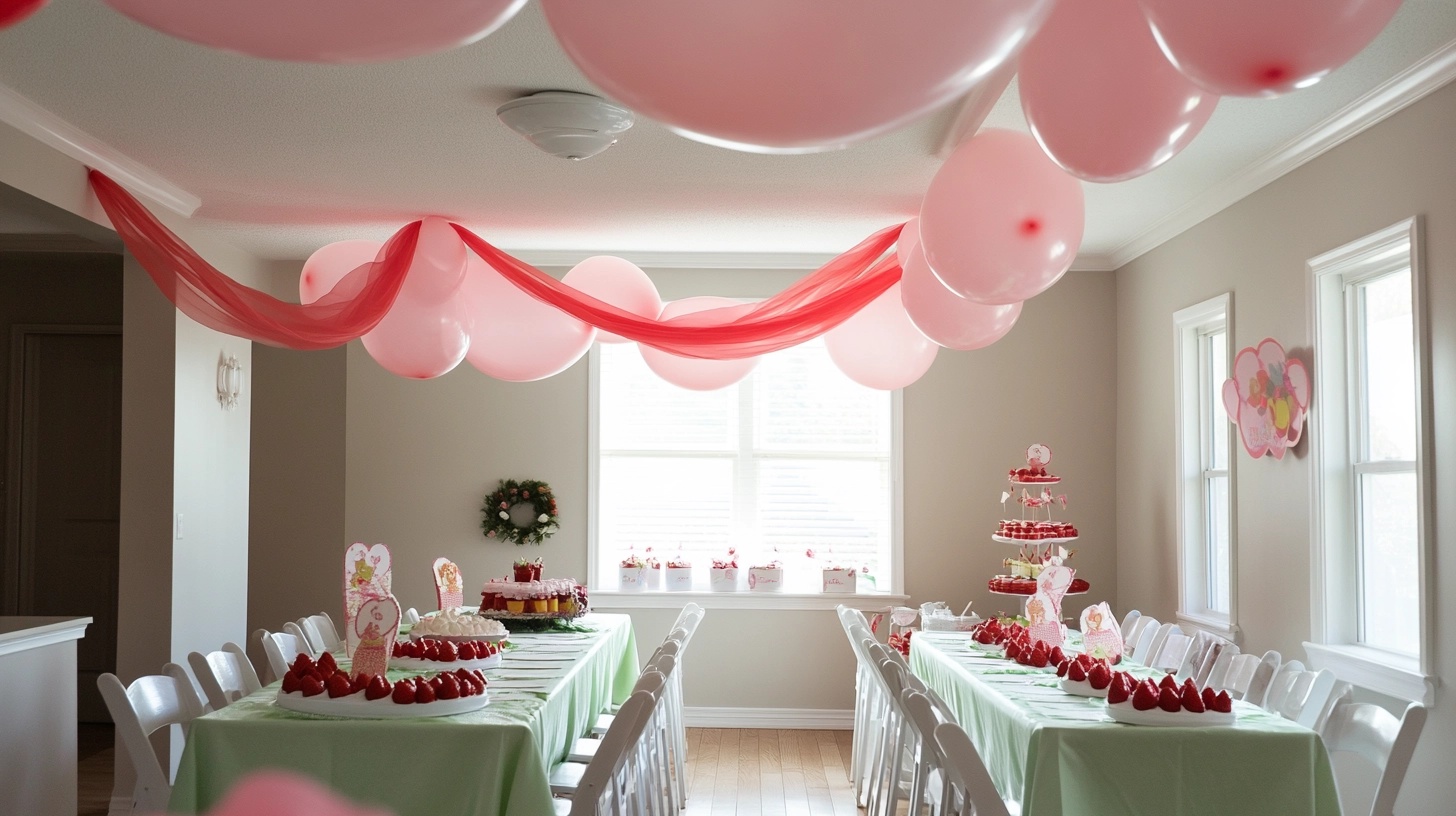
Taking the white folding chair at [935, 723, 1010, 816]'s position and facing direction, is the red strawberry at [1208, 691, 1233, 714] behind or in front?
in front

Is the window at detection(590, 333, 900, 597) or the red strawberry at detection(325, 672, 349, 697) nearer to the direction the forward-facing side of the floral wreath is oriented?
the red strawberry

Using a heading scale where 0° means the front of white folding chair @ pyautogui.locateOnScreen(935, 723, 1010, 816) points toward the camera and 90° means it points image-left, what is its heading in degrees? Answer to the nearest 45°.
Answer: approximately 270°

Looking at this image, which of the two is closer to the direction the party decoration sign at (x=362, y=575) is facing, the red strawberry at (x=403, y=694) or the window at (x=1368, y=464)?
the red strawberry

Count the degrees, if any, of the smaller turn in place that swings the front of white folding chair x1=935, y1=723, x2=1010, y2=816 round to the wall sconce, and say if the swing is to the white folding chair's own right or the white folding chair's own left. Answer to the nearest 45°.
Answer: approximately 135° to the white folding chair's own left

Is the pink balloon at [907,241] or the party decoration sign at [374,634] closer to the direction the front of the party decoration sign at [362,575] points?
the party decoration sign

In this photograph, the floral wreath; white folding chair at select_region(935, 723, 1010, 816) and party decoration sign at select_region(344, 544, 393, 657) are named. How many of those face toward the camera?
2

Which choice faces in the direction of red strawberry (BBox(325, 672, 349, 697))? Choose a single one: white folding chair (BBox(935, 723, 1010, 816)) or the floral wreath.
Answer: the floral wreath

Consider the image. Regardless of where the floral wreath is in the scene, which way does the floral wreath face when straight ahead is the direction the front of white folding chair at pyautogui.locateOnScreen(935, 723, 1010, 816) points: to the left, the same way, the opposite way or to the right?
to the right

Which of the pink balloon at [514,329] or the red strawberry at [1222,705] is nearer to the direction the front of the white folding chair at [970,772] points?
the red strawberry

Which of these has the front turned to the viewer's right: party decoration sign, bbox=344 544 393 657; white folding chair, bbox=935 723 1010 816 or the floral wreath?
the white folding chair

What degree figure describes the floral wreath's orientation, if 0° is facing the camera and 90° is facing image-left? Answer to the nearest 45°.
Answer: approximately 0°
